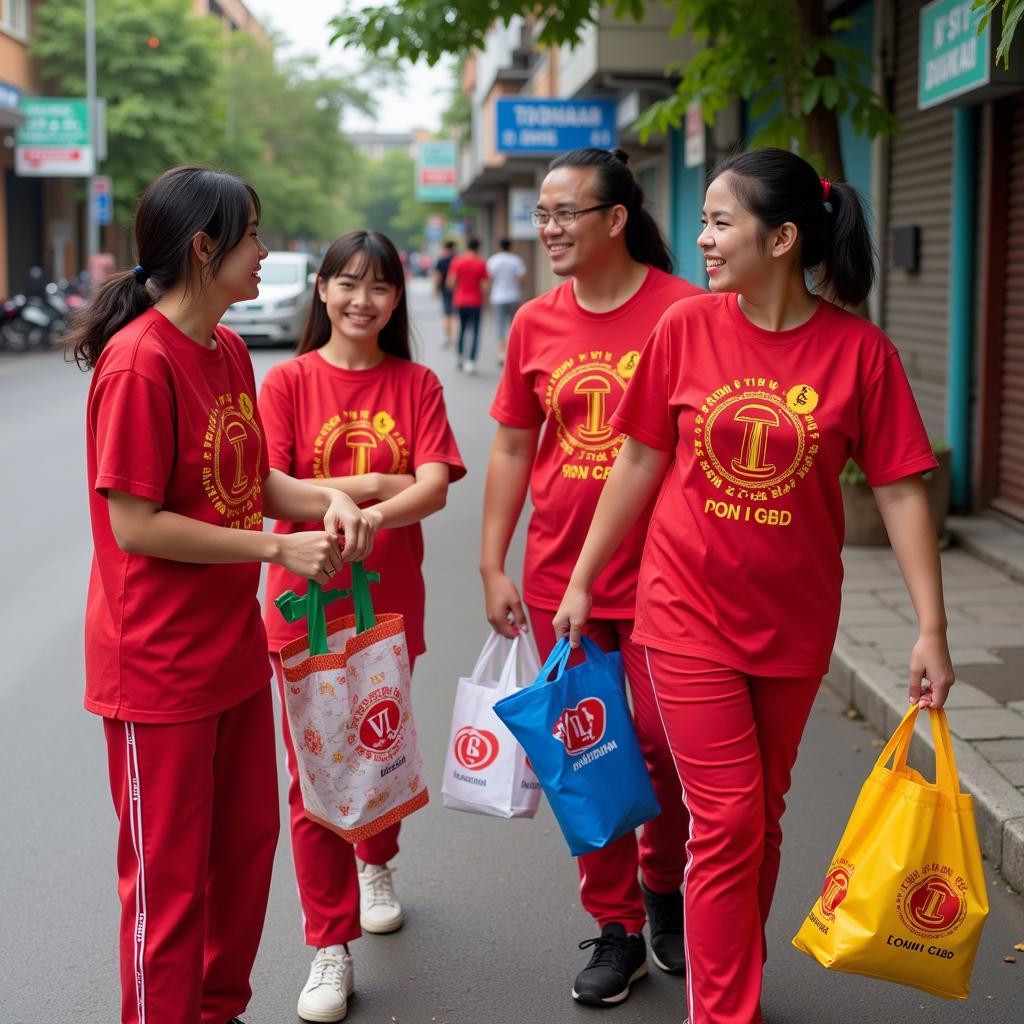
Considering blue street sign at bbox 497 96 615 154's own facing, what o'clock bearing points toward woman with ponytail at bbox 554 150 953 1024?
The woman with ponytail is roughly at 12 o'clock from the blue street sign.

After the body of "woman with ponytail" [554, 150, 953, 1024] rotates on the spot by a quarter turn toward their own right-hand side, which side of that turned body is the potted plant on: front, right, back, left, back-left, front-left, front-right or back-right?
right

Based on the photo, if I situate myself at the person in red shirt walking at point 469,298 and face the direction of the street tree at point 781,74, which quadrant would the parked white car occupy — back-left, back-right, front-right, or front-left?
back-right

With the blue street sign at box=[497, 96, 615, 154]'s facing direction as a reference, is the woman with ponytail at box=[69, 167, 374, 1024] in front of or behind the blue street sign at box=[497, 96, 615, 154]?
in front

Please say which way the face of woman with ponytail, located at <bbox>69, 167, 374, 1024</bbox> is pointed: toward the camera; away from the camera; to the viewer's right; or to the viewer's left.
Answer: to the viewer's right

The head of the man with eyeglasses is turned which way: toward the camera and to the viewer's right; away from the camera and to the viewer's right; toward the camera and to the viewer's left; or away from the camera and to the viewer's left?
toward the camera and to the viewer's left

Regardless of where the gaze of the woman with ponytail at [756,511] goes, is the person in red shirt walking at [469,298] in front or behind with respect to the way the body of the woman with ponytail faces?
behind

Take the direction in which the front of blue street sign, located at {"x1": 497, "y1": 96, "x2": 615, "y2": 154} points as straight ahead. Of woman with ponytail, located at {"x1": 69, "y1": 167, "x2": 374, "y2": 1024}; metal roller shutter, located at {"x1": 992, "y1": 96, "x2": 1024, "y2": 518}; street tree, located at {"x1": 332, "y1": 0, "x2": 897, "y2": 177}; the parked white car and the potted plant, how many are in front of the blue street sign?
4

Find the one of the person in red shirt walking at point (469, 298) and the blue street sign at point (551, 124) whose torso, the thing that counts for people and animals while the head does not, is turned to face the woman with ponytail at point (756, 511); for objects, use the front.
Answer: the blue street sign

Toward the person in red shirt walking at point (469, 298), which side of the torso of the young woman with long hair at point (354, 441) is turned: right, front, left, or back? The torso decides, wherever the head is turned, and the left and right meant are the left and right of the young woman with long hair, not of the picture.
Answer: back

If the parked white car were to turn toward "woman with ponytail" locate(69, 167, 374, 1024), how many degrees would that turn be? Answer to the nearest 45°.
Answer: approximately 45° to its left

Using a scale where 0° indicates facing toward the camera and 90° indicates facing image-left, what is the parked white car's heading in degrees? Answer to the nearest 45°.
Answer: approximately 45°

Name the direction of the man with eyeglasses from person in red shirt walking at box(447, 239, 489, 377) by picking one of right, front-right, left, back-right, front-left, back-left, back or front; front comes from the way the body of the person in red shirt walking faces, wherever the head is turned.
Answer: back

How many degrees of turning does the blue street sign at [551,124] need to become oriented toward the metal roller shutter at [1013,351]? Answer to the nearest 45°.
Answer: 0° — it already faces it

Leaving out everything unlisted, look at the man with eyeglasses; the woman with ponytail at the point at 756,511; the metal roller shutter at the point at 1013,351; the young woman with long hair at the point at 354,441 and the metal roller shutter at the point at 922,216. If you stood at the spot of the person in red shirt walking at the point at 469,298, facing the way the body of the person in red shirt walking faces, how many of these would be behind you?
5

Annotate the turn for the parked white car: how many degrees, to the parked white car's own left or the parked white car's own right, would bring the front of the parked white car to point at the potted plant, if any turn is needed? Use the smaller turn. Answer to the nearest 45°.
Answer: approximately 45° to the parked white car's own left
